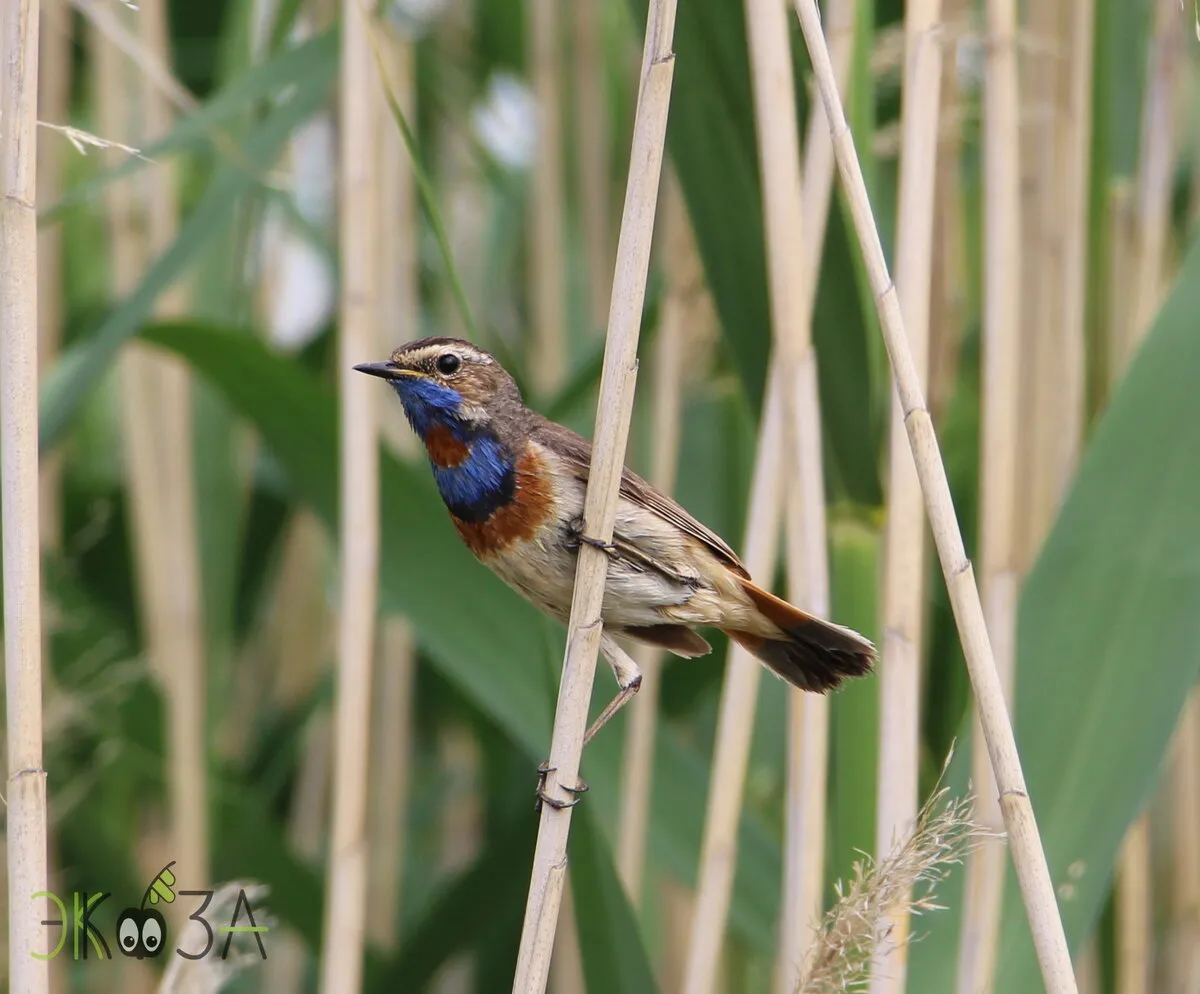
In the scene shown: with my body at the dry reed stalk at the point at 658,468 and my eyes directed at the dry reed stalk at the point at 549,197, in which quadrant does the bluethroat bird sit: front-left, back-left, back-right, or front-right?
back-left

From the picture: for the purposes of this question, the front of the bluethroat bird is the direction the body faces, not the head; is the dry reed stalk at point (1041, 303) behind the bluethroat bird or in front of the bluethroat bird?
behind

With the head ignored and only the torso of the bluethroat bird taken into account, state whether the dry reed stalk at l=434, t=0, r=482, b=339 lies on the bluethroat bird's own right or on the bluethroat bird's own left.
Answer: on the bluethroat bird's own right

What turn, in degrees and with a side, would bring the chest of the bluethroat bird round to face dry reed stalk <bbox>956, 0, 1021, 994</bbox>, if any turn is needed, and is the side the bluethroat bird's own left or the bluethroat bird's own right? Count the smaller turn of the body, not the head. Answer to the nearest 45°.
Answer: approximately 180°

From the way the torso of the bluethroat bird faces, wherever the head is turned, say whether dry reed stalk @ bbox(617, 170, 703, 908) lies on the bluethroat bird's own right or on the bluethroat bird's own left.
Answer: on the bluethroat bird's own right

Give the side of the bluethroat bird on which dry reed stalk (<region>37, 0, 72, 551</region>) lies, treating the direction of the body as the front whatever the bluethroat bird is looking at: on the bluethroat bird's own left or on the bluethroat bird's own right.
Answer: on the bluethroat bird's own right

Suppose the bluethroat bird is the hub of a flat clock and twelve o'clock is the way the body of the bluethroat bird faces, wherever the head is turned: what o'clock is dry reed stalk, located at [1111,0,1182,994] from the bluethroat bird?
The dry reed stalk is roughly at 5 o'clock from the bluethroat bird.

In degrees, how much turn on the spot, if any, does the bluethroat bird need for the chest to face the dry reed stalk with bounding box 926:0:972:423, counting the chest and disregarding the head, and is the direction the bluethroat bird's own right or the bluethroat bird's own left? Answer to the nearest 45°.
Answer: approximately 135° to the bluethroat bird's own right

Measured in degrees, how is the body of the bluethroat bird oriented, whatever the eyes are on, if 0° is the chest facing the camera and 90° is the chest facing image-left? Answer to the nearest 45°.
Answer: approximately 90°

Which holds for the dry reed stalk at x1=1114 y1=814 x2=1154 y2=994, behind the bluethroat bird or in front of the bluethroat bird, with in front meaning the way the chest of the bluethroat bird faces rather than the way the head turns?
behind

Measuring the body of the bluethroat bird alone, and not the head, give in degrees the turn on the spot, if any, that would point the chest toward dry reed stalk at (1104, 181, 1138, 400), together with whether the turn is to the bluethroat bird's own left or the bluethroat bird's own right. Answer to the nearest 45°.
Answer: approximately 135° to the bluethroat bird's own right
